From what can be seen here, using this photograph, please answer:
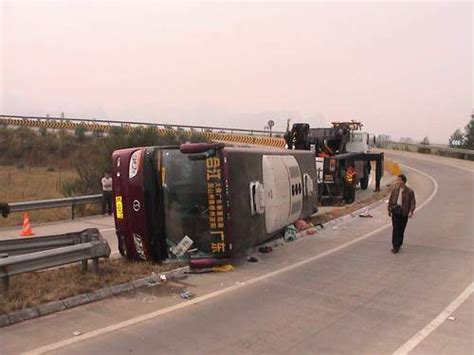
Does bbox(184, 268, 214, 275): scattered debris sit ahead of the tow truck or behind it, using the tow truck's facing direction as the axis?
behind

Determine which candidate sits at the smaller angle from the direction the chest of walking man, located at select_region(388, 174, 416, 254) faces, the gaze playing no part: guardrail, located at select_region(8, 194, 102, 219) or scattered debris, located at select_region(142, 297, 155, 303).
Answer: the scattered debris

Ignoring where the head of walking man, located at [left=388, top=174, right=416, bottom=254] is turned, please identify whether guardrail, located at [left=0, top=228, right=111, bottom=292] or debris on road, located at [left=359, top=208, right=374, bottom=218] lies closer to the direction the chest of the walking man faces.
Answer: the guardrail

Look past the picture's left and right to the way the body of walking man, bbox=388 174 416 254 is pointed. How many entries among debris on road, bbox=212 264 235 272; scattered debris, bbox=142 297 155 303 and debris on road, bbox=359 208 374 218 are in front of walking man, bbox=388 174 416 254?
2

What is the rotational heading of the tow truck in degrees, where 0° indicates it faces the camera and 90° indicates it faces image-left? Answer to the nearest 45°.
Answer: approximately 225°

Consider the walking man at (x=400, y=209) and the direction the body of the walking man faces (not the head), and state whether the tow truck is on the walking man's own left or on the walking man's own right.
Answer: on the walking man's own right

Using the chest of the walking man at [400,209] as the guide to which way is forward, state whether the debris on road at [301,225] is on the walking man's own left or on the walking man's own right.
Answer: on the walking man's own right

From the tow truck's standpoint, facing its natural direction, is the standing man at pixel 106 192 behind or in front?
behind

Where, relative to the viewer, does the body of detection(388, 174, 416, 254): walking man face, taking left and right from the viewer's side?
facing the viewer and to the left of the viewer

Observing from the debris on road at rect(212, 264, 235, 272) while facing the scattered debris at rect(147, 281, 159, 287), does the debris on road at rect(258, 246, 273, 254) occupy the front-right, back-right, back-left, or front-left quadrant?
back-right

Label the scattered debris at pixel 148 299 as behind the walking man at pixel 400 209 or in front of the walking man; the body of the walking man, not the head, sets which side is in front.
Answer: in front

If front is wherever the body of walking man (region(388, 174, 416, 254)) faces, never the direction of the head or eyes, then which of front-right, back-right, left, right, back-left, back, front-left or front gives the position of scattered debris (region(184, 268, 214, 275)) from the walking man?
front

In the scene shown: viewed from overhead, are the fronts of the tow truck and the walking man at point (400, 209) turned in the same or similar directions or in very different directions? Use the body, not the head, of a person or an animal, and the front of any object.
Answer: very different directions

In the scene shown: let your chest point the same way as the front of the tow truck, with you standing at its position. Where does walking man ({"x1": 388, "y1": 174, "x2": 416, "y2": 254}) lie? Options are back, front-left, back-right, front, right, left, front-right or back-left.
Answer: back-right
